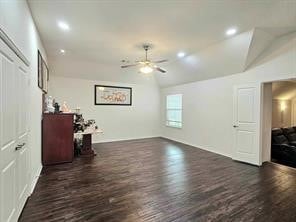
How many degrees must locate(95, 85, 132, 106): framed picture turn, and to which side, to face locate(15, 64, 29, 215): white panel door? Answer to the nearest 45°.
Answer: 0° — it already faces it

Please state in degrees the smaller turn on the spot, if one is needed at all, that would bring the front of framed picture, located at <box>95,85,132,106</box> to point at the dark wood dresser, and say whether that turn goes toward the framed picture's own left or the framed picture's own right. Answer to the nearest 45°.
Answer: approximately 45° to the framed picture's own right

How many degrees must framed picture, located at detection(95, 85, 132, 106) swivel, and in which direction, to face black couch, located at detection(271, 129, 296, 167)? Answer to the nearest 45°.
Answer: approximately 45° to its left

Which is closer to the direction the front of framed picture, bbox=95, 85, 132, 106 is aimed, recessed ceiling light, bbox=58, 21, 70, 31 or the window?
the recessed ceiling light

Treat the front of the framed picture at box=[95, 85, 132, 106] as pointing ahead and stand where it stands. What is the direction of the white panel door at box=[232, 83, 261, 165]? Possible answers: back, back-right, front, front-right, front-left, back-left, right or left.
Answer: front-left

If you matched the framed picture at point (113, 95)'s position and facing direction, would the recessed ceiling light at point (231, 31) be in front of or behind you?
in front

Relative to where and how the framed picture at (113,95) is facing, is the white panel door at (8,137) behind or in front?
in front

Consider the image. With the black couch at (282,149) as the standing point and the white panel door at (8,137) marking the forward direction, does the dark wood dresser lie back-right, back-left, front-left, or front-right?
front-right

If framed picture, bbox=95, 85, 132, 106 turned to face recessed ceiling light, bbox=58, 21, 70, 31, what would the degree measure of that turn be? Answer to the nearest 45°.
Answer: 0° — it already faces it

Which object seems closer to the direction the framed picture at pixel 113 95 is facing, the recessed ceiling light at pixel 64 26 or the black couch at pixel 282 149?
the recessed ceiling light

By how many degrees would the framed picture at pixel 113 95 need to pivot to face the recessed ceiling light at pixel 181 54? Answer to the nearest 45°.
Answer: approximately 45° to its left

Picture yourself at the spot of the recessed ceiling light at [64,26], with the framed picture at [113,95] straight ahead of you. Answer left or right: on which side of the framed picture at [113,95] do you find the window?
right

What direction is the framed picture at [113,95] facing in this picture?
toward the camera
